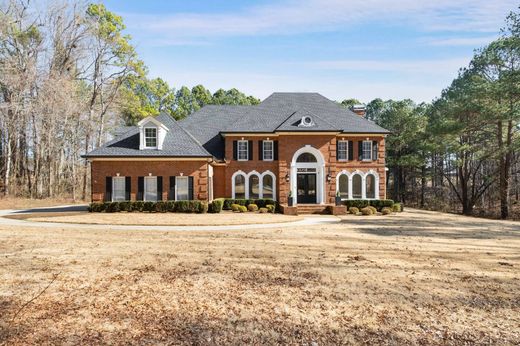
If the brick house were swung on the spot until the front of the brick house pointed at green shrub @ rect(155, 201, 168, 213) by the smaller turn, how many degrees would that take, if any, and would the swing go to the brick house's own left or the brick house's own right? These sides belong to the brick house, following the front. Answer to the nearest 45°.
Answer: approximately 45° to the brick house's own right

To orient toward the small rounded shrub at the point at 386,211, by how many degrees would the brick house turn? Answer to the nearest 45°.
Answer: approximately 90° to its left

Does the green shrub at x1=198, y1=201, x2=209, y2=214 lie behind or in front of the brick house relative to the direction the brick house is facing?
in front

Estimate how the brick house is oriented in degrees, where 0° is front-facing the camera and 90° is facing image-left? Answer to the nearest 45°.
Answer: approximately 0°
